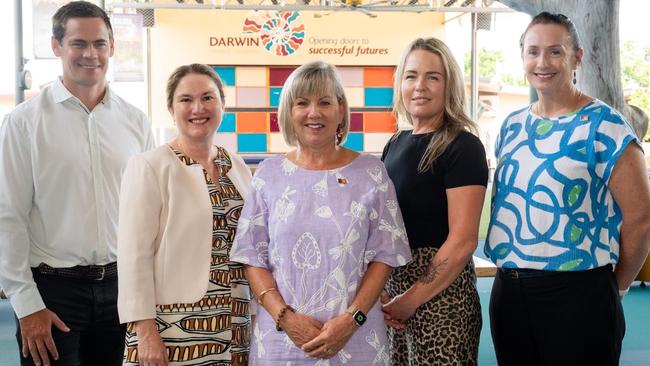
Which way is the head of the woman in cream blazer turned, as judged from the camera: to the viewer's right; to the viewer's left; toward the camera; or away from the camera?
toward the camera

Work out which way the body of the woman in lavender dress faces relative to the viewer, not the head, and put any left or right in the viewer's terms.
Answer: facing the viewer

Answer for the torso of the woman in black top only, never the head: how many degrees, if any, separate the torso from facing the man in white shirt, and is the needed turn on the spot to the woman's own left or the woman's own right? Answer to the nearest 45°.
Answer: approximately 45° to the woman's own right

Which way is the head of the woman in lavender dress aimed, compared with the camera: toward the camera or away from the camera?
toward the camera

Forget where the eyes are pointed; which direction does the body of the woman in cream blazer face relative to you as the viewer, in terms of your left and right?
facing the viewer and to the right of the viewer

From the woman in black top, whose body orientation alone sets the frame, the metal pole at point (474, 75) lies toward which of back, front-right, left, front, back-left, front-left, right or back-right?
back-right

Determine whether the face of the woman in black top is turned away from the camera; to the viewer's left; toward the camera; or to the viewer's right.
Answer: toward the camera

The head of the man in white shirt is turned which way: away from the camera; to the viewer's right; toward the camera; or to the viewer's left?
toward the camera

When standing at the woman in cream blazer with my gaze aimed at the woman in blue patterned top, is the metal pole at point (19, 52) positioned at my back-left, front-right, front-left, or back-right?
back-left

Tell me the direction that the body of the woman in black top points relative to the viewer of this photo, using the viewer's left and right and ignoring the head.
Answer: facing the viewer and to the left of the viewer

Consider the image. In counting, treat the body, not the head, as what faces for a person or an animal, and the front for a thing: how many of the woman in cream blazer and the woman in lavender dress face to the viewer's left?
0
